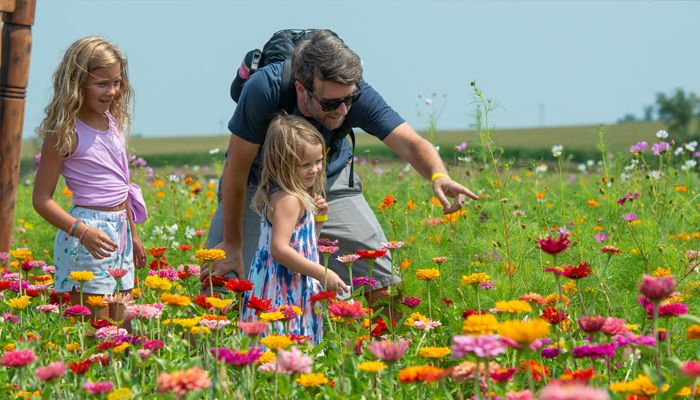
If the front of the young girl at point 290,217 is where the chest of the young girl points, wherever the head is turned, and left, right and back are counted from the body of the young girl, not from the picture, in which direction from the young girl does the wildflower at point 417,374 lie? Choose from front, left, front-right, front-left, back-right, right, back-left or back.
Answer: right

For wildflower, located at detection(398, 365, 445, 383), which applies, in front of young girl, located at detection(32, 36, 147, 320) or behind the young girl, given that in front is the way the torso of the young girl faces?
in front

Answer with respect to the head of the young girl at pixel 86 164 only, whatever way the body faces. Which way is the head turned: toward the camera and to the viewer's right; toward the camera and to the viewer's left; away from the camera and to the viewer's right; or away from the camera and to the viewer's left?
toward the camera and to the viewer's right

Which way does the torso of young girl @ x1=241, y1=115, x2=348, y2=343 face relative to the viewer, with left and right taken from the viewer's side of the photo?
facing to the right of the viewer

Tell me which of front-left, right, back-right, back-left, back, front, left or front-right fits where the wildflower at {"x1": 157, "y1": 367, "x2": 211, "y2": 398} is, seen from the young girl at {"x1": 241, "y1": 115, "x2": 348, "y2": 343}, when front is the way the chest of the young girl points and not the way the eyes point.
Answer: right

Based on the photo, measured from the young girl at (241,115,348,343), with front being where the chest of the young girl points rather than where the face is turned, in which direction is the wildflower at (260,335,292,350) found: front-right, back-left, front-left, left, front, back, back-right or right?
right

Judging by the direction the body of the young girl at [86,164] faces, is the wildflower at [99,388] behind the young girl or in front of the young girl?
in front

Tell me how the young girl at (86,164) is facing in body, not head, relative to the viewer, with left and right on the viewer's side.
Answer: facing the viewer and to the right of the viewer

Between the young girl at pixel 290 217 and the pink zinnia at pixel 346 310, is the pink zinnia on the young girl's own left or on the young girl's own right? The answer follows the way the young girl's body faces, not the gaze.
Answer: on the young girl's own right

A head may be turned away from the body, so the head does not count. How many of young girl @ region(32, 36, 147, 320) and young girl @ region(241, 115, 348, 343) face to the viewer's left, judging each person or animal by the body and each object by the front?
0

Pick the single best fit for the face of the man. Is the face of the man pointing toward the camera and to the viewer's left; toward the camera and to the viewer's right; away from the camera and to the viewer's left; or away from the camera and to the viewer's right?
toward the camera and to the viewer's right

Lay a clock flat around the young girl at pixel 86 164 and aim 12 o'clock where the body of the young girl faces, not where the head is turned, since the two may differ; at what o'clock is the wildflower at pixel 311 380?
The wildflower is roughly at 1 o'clock from the young girl.

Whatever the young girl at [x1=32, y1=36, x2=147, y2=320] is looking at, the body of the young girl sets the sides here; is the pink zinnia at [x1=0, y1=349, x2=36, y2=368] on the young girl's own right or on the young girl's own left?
on the young girl's own right

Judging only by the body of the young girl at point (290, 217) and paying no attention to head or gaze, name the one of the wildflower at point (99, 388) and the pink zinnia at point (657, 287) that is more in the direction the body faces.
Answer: the pink zinnia
